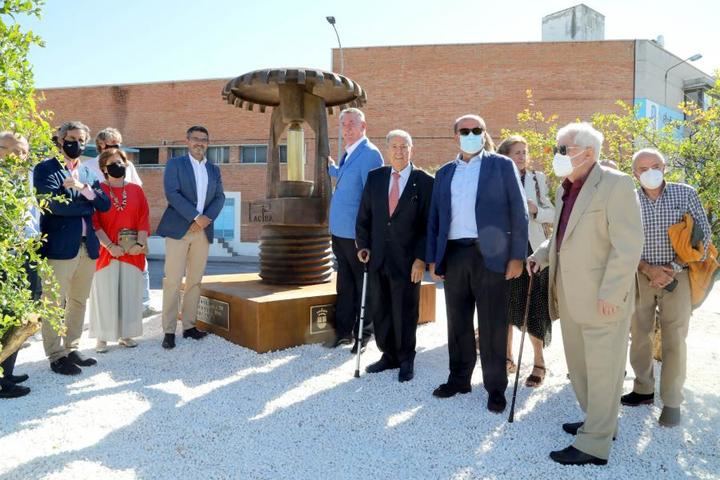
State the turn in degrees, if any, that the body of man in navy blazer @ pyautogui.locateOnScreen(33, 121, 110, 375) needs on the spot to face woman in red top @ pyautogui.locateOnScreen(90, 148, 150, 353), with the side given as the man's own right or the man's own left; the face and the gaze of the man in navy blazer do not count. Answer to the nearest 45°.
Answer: approximately 90° to the man's own left

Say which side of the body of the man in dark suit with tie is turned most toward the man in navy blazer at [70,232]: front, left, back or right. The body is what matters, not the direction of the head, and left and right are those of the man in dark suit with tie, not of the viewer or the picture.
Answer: right

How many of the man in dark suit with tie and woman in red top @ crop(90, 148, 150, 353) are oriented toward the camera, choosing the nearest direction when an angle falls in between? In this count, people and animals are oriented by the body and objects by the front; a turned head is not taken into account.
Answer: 2

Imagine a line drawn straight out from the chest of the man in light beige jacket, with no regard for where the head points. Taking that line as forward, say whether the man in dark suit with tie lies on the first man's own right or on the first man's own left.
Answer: on the first man's own right

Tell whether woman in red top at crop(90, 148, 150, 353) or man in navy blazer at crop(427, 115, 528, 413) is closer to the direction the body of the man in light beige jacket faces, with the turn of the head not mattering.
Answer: the woman in red top

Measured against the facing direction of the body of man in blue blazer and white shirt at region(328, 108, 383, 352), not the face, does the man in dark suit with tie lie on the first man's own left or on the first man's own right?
on the first man's own left

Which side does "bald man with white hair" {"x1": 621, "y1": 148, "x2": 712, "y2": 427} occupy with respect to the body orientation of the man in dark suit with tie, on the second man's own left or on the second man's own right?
on the second man's own left
